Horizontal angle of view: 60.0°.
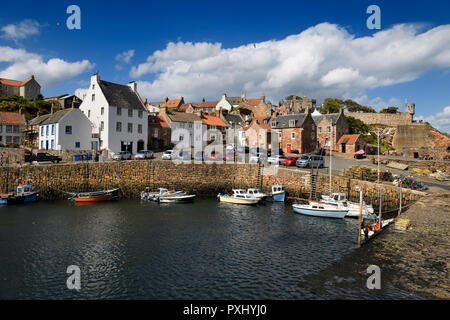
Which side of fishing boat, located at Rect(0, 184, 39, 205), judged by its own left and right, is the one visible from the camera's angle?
right

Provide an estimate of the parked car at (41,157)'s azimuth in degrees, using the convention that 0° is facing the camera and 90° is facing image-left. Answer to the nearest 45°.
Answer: approximately 270°

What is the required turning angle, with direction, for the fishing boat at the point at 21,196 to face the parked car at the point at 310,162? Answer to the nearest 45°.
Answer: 0° — it already faces it
